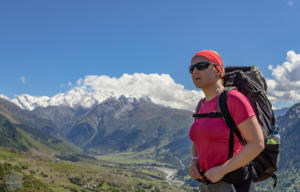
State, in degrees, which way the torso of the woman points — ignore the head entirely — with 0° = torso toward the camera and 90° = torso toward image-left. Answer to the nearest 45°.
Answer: approximately 45°
